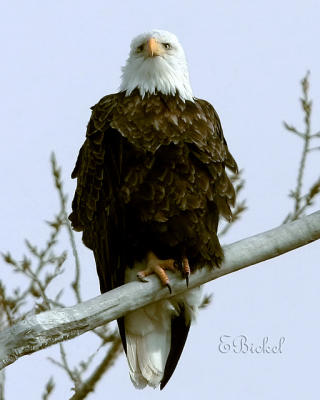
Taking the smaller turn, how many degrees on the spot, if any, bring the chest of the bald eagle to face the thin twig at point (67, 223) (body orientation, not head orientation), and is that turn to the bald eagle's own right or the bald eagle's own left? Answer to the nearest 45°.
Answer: approximately 135° to the bald eagle's own right

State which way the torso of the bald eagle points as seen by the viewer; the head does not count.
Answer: toward the camera
